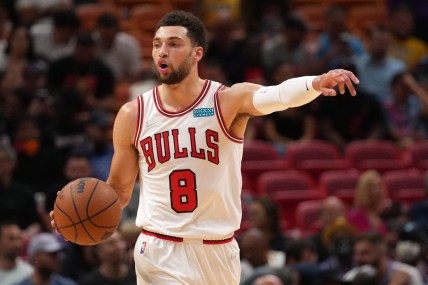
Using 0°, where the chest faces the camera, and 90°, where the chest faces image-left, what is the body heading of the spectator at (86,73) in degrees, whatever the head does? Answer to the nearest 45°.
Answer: approximately 0°

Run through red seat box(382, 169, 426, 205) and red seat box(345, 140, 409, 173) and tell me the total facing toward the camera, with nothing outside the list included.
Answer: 2

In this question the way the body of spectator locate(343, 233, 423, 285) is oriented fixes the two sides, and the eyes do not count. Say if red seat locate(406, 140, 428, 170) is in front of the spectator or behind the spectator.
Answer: behind

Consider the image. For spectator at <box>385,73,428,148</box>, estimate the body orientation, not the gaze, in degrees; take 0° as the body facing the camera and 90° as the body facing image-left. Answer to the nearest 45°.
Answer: approximately 0°

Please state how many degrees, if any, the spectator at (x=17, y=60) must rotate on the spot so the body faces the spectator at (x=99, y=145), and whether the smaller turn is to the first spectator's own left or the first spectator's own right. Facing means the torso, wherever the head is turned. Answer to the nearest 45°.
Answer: approximately 45° to the first spectator's own left

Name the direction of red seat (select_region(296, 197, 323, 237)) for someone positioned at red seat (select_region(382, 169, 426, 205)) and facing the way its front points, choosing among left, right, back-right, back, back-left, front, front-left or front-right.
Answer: front-right

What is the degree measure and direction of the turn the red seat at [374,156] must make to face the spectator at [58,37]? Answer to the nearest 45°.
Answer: approximately 90° to its right

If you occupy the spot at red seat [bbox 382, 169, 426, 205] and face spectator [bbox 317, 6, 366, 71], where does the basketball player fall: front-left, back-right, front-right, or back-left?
back-left
